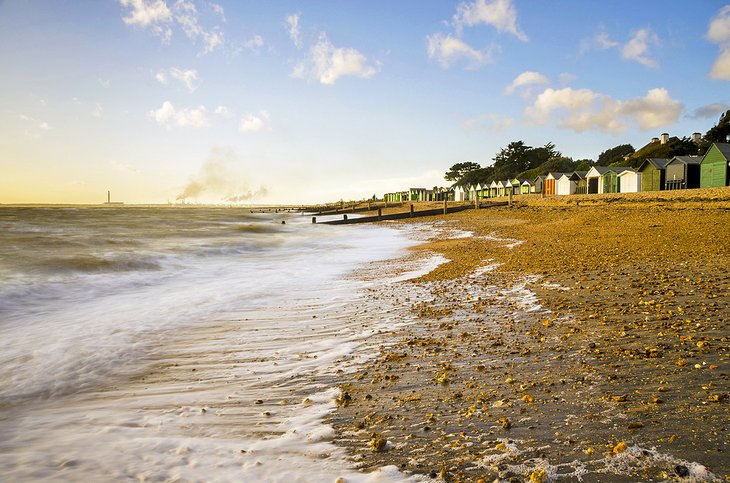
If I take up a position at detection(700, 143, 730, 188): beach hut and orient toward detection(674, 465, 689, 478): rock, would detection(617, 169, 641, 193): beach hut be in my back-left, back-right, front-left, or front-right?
back-right

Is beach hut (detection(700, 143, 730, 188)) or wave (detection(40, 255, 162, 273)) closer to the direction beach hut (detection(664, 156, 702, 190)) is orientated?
the wave

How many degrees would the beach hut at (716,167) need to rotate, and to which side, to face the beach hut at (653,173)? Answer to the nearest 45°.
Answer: approximately 90° to its right

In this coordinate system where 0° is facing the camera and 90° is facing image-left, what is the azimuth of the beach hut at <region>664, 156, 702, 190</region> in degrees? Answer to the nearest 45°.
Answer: approximately 45°

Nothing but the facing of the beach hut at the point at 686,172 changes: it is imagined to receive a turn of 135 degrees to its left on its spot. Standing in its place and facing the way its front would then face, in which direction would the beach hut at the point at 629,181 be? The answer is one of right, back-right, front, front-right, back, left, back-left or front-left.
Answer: back-left

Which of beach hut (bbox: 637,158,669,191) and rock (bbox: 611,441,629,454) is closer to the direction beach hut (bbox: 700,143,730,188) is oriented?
the rock

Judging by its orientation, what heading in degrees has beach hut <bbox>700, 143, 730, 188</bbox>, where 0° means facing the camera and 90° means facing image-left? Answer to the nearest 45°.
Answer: approximately 45°

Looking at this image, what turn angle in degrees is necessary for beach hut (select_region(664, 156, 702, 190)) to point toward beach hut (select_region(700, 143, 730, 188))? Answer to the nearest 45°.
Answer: approximately 90° to its left

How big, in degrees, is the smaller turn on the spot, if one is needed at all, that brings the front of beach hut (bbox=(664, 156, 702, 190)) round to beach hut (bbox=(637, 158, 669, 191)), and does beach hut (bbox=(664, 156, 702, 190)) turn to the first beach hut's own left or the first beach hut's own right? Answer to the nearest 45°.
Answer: approximately 90° to the first beach hut's own right
